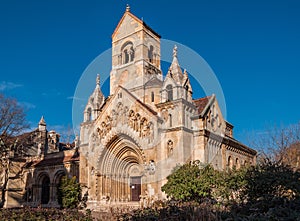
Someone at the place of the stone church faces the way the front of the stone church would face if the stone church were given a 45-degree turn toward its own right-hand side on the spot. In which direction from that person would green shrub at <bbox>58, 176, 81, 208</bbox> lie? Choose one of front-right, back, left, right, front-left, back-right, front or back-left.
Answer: front

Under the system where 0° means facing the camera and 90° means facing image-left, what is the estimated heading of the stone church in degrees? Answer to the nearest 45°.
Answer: approximately 45°
